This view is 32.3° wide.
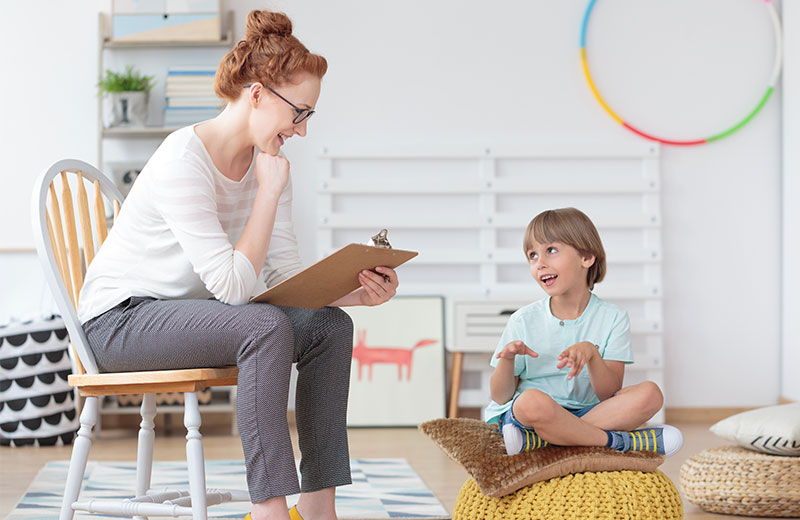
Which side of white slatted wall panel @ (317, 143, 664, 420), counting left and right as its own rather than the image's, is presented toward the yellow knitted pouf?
front

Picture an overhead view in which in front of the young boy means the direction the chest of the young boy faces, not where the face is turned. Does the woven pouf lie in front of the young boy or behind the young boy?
behind

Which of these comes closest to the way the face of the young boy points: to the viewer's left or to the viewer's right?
to the viewer's left

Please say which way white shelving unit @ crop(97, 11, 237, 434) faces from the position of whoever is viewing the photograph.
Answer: facing the viewer

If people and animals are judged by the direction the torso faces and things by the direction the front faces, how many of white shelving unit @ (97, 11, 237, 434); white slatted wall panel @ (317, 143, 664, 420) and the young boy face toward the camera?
3

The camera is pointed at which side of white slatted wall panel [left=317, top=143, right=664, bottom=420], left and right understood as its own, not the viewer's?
front

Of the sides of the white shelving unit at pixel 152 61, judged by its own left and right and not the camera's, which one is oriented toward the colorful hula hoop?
left
